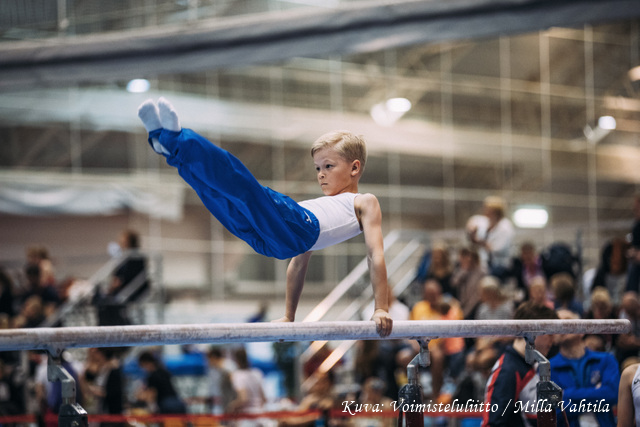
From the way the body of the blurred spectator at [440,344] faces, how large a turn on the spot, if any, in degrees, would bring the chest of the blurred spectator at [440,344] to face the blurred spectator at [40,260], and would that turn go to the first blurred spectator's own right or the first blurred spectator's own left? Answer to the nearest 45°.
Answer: approximately 90° to the first blurred spectator's own right

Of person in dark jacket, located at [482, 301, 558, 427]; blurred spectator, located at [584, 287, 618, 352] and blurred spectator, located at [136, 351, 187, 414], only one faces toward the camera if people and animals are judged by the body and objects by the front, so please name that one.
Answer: blurred spectator, located at [584, 287, 618, 352]

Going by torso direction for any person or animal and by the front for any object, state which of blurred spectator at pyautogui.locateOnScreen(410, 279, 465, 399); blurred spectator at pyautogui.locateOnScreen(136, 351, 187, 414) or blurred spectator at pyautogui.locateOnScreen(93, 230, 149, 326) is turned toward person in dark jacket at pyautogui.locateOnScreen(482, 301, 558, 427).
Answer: blurred spectator at pyautogui.locateOnScreen(410, 279, 465, 399)

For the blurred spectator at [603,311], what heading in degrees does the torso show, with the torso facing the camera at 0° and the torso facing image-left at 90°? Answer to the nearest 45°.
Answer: approximately 0°

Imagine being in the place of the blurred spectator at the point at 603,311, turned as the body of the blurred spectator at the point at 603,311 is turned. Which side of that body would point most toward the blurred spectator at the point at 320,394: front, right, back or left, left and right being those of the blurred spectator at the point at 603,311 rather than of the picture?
right

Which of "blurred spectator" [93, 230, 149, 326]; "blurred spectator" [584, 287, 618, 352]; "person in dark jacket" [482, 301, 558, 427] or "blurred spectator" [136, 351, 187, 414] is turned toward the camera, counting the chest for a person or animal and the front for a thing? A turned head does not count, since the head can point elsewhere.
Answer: "blurred spectator" [584, 287, 618, 352]

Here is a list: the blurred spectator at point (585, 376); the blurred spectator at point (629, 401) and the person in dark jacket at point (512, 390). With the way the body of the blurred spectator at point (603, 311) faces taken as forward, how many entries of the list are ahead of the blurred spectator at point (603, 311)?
3

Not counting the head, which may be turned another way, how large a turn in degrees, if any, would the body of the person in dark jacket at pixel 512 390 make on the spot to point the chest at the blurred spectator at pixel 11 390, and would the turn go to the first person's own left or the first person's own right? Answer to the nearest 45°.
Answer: approximately 135° to the first person's own left

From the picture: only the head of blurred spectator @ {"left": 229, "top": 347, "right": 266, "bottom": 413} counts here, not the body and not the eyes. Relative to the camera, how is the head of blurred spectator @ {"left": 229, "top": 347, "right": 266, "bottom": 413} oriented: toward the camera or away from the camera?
away from the camera
